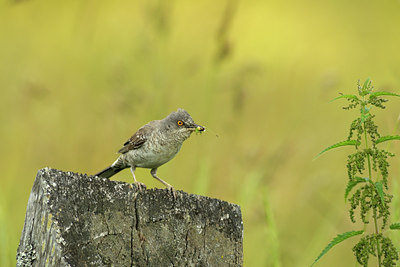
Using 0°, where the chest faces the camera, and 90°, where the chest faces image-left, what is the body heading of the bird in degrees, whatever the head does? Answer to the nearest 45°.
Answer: approximately 270°
